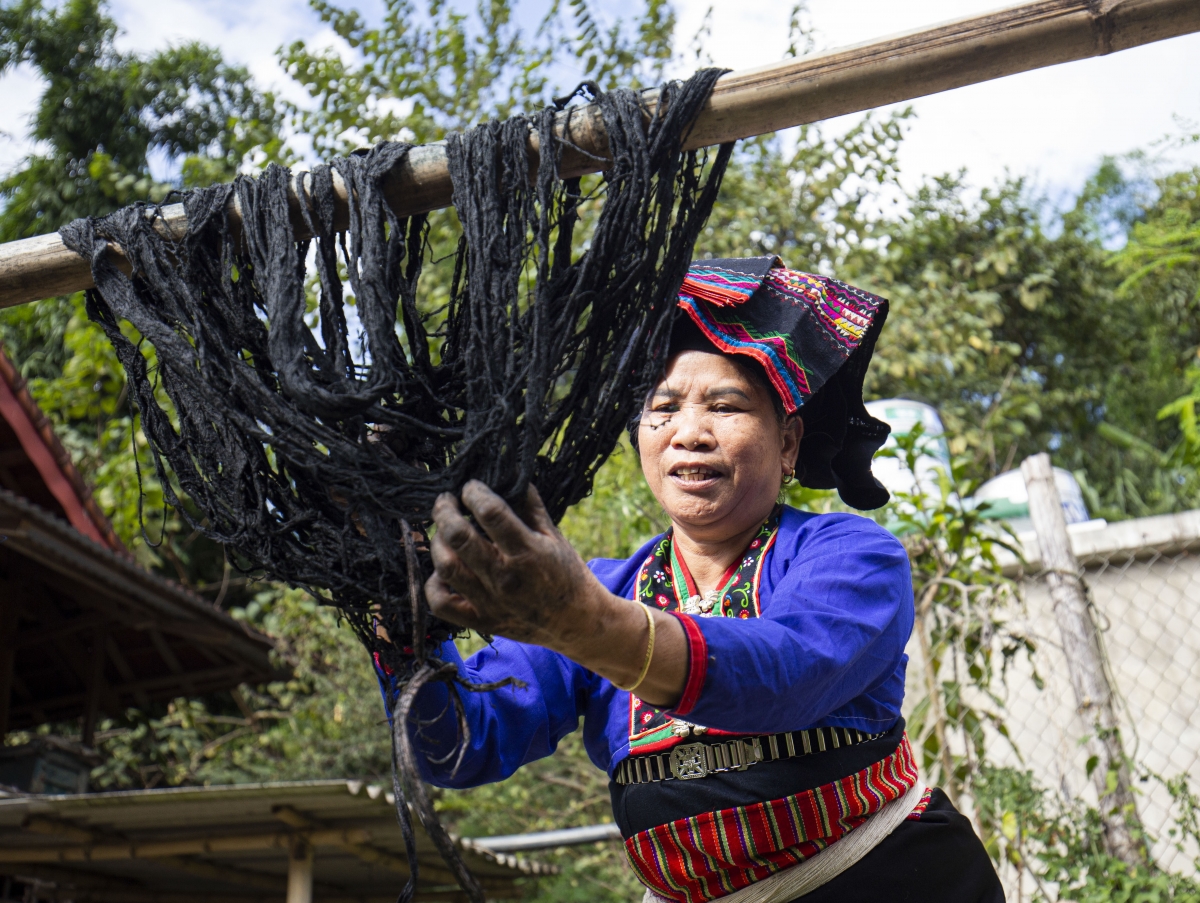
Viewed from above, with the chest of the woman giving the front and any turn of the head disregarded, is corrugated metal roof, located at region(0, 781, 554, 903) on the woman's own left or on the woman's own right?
on the woman's own right

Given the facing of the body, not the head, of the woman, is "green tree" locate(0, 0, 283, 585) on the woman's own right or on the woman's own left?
on the woman's own right

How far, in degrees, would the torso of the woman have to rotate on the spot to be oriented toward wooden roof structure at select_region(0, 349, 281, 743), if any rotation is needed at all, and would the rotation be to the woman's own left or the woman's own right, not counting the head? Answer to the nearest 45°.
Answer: approximately 90° to the woman's own right

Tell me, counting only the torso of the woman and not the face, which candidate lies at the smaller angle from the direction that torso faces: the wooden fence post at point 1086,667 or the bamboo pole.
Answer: the bamboo pole

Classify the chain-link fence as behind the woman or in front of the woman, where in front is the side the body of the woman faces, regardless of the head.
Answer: behind

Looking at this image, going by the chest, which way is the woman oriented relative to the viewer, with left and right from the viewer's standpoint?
facing the viewer and to the left of the viewer

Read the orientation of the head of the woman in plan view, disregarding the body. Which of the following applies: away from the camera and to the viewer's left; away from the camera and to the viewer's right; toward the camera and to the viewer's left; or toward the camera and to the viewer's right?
toward the camera and to the viewer's left
